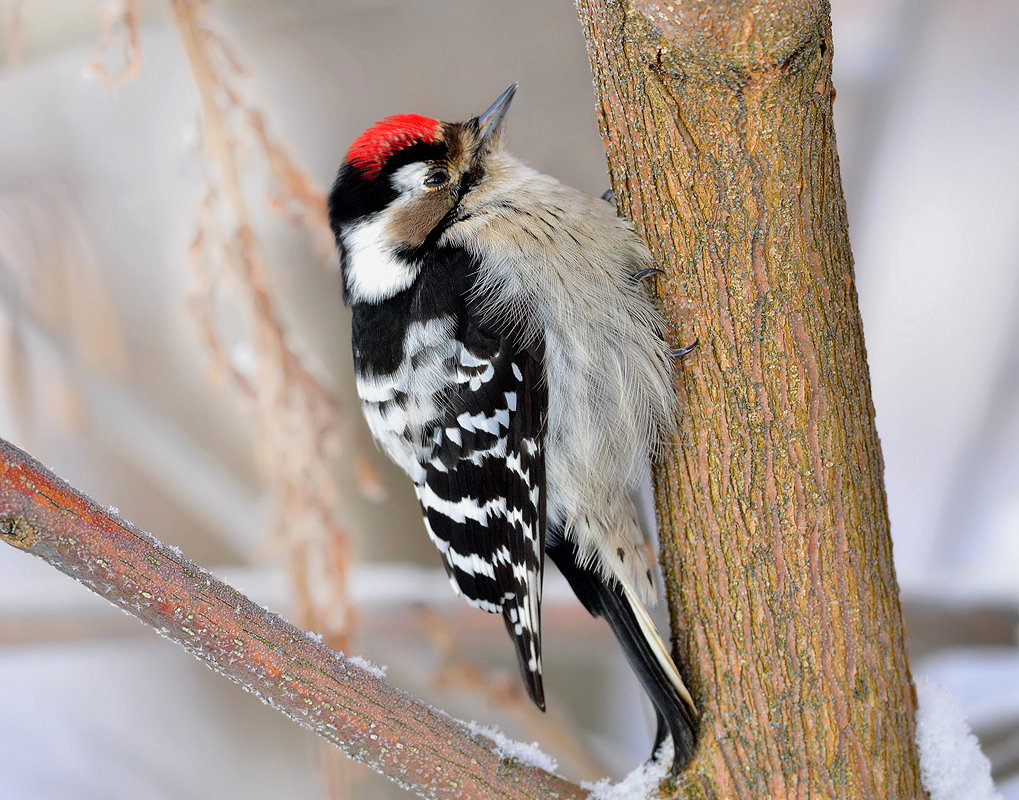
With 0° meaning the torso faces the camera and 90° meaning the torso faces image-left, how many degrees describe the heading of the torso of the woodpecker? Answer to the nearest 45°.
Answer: approximately 270°

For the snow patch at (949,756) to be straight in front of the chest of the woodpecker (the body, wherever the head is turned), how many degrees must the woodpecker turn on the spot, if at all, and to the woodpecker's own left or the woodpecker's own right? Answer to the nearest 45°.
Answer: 0° — it already faces it
